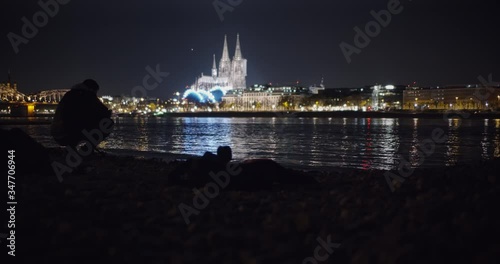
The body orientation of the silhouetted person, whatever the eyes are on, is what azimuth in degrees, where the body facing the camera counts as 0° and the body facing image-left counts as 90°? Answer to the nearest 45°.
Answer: approximately 270°
